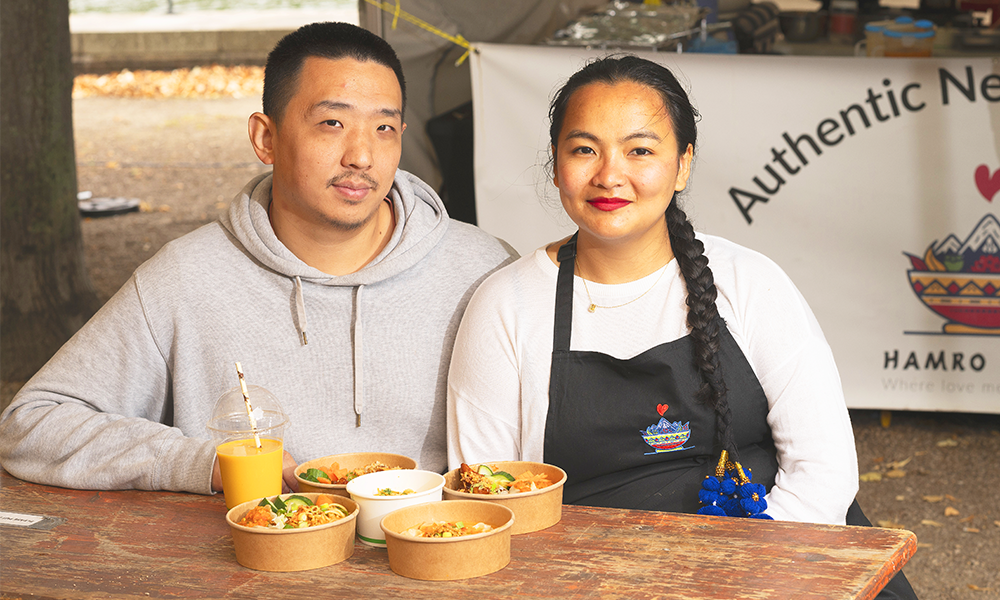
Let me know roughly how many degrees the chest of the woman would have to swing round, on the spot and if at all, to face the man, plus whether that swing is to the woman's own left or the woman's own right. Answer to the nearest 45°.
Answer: approximately 90° to the woman's own right

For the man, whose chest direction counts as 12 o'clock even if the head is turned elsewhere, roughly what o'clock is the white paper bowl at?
The white paper bowl is roughly at 12 o'clock from the man.

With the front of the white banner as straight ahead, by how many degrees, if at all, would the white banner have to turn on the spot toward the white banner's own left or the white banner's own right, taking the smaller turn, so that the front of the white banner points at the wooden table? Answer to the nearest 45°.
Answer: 0° — it already faces it

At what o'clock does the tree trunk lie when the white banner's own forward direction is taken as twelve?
The tree trunk is roughly at 3 o'clock from the white banner.

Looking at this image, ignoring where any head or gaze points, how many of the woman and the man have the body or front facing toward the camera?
2

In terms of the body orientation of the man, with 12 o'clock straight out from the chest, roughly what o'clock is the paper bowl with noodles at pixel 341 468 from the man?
The paper bowl with noodles is roughly at 12 o'clock from the man.

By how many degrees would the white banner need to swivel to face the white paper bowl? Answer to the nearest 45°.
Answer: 0° — it already faces it

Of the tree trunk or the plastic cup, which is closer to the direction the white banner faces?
the plastic cup

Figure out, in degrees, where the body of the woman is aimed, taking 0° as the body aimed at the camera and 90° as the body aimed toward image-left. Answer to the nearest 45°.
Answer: approximately 0°

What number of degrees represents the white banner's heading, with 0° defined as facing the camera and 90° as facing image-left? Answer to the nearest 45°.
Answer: approximately 0°
